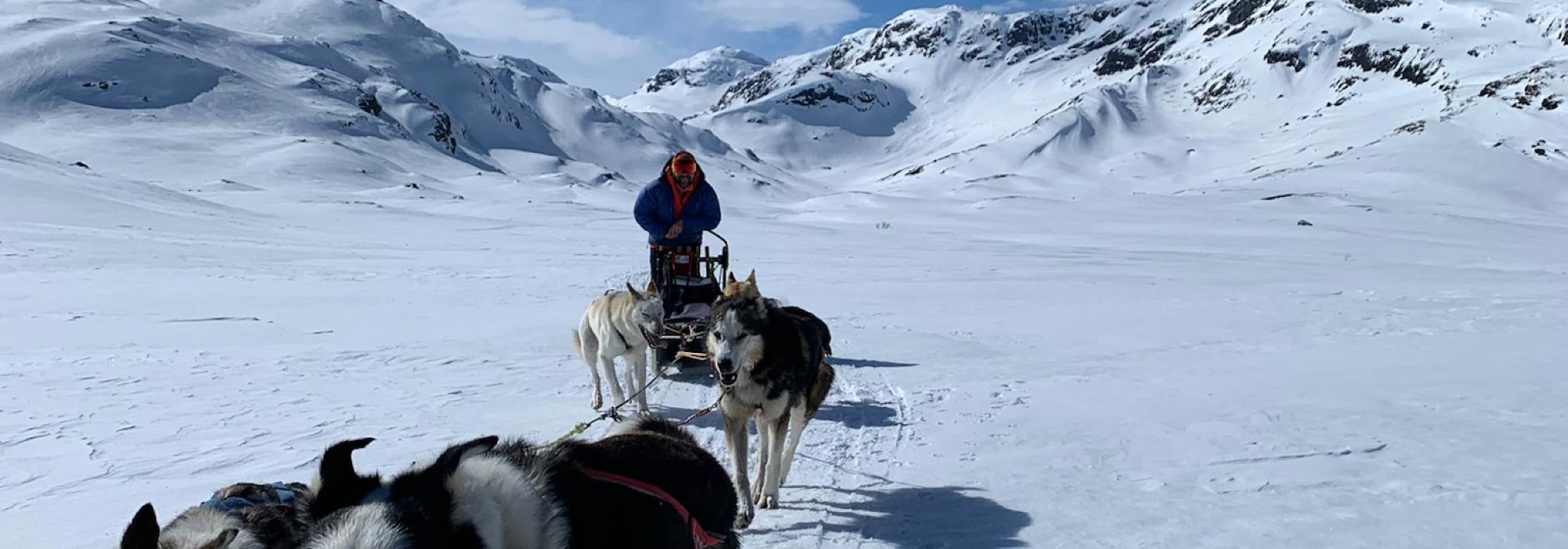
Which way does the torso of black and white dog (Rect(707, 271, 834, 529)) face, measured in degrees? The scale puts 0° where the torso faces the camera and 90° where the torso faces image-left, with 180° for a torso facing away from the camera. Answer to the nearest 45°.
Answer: approximately 45°

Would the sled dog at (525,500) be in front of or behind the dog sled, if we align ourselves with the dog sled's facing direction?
in front

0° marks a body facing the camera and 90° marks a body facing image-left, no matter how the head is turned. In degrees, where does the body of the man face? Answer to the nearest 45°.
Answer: approximately 0°

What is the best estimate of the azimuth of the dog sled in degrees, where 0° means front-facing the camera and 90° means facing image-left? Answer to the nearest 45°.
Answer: approximately 0°

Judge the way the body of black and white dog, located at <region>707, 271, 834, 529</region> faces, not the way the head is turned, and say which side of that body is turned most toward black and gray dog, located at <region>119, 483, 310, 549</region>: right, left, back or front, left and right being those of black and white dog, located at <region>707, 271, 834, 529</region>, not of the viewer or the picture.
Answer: front

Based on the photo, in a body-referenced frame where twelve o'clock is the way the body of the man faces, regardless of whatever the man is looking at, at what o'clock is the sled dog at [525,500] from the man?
The sled dog is roughly at 12 o'clock from the man.

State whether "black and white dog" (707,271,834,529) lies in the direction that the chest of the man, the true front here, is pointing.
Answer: yes

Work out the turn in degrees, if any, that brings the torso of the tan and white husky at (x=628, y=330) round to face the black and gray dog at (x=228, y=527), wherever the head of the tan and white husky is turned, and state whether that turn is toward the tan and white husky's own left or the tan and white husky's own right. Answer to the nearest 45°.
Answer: approximately 45° to the tan and white husky's own right
